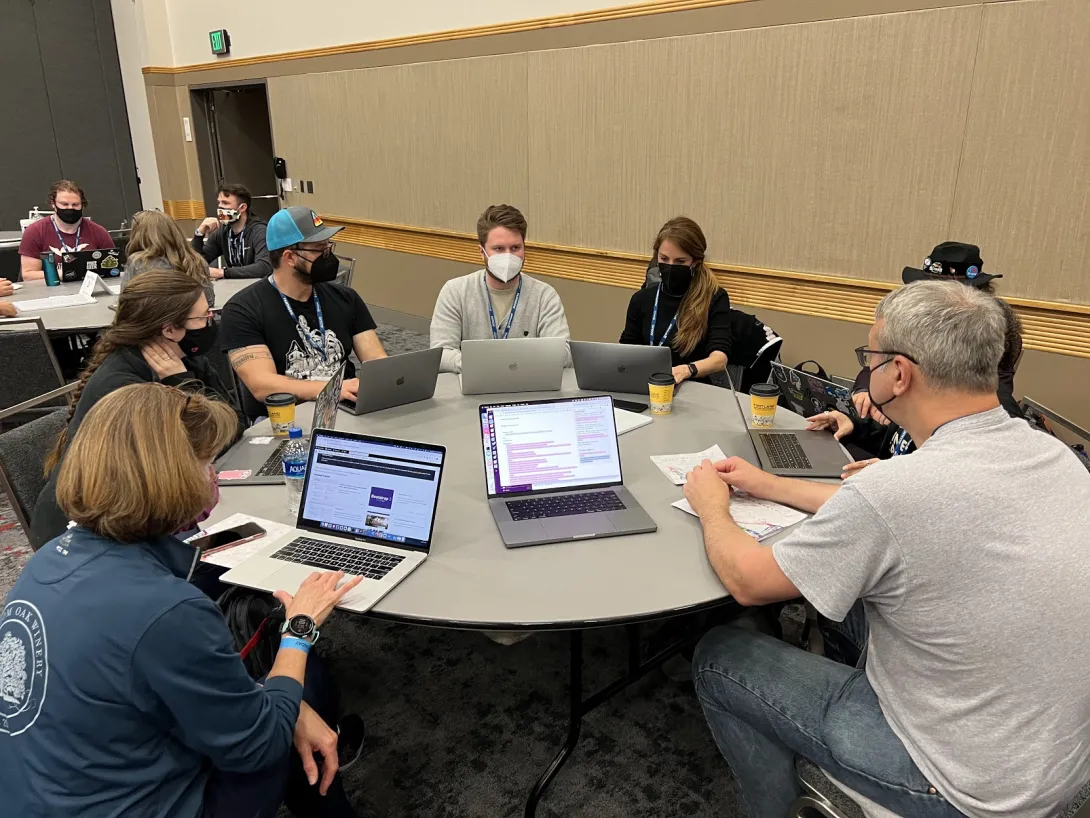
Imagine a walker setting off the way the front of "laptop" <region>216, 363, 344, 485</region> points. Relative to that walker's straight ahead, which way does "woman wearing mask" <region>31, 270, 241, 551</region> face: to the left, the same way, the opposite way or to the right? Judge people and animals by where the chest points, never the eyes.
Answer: the opposite way

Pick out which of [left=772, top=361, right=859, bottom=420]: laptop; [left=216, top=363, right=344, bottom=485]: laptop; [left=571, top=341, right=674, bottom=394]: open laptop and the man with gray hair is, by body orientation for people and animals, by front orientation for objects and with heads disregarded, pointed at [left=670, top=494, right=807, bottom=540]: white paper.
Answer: the man with gray hair

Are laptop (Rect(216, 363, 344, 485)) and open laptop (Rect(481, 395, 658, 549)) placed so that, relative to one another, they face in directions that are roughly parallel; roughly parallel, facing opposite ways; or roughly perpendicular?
roughly perpendicular

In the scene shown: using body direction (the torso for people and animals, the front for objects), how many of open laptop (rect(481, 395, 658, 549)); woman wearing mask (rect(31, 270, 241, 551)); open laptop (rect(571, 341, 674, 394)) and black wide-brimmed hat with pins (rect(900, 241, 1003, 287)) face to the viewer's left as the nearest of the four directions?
1

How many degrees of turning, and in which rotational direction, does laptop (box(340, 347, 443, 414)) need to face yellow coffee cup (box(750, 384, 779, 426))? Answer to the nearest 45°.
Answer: approximately 135° to its right

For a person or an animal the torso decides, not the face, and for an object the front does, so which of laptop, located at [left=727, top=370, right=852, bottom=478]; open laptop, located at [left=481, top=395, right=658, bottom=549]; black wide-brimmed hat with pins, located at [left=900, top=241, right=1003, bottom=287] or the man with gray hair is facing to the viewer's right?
the laptop

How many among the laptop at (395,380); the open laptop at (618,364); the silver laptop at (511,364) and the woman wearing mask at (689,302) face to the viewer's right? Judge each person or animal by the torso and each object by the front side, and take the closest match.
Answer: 0

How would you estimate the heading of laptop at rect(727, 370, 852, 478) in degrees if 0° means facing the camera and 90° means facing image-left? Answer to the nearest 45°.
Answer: approximately 270°

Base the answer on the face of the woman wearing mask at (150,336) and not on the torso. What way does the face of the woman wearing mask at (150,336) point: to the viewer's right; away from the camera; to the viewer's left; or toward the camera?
to the viewer's right

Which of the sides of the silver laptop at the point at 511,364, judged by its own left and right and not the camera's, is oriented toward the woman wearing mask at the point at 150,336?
left

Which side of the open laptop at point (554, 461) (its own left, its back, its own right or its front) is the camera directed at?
front

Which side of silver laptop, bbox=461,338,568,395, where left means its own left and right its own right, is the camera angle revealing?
back

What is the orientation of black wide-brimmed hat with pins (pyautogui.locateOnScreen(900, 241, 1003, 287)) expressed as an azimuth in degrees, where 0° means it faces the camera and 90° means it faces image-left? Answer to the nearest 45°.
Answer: approximately 90°

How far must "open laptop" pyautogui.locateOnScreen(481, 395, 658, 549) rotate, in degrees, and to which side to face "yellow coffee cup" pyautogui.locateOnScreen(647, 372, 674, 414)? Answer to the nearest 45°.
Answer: approximately 135° to its left

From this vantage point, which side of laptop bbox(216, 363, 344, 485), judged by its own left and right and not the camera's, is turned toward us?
left

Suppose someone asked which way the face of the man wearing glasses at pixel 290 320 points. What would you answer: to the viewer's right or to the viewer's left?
to the viewer's right

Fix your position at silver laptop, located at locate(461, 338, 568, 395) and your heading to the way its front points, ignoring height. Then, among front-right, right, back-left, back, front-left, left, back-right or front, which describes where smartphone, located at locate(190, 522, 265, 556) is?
back-left

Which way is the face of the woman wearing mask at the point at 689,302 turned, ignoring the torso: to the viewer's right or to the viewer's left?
to the viewer's left

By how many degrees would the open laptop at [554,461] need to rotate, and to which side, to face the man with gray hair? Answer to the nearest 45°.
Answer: approximately 45° to its left
